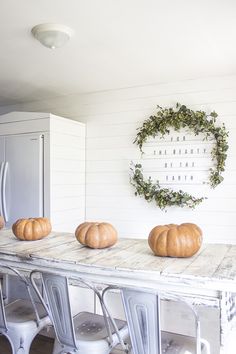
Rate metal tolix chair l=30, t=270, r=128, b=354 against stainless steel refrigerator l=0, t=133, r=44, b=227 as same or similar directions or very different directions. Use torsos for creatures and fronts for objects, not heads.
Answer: very different directions

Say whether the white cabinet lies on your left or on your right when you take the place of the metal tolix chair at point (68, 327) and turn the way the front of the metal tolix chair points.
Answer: on your left

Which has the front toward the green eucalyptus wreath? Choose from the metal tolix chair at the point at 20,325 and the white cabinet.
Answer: the metal tolix chair

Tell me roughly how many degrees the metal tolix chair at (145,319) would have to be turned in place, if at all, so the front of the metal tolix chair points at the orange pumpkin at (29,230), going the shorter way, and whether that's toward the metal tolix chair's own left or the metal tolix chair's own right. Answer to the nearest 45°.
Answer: approximately 90° to the metal tolix chair's own left

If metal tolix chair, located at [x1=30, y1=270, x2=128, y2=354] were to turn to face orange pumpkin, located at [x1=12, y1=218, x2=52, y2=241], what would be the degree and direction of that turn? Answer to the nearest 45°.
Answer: approximately 90° to its left

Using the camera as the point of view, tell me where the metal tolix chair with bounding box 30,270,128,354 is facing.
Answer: facing away from the viewer and to the right of the viewer

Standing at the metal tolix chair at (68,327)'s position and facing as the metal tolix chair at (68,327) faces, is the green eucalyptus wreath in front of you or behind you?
in front

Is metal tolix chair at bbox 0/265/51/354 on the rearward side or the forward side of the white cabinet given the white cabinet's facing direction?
on the forward side

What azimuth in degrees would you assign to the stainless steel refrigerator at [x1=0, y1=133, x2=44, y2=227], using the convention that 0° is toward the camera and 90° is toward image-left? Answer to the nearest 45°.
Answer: approximately 45°

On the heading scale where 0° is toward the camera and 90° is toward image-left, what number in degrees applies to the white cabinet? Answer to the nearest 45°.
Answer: approximately 45°

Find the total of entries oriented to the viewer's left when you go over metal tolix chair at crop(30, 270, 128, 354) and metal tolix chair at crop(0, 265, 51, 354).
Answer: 0

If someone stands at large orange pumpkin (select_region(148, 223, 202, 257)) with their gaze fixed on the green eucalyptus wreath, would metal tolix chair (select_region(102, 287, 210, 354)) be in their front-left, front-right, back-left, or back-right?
back-left

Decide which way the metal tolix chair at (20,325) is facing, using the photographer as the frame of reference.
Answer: facing away from the viewer and to the right of the viewer

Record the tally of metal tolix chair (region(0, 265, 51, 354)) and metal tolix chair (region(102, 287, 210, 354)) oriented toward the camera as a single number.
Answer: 0
